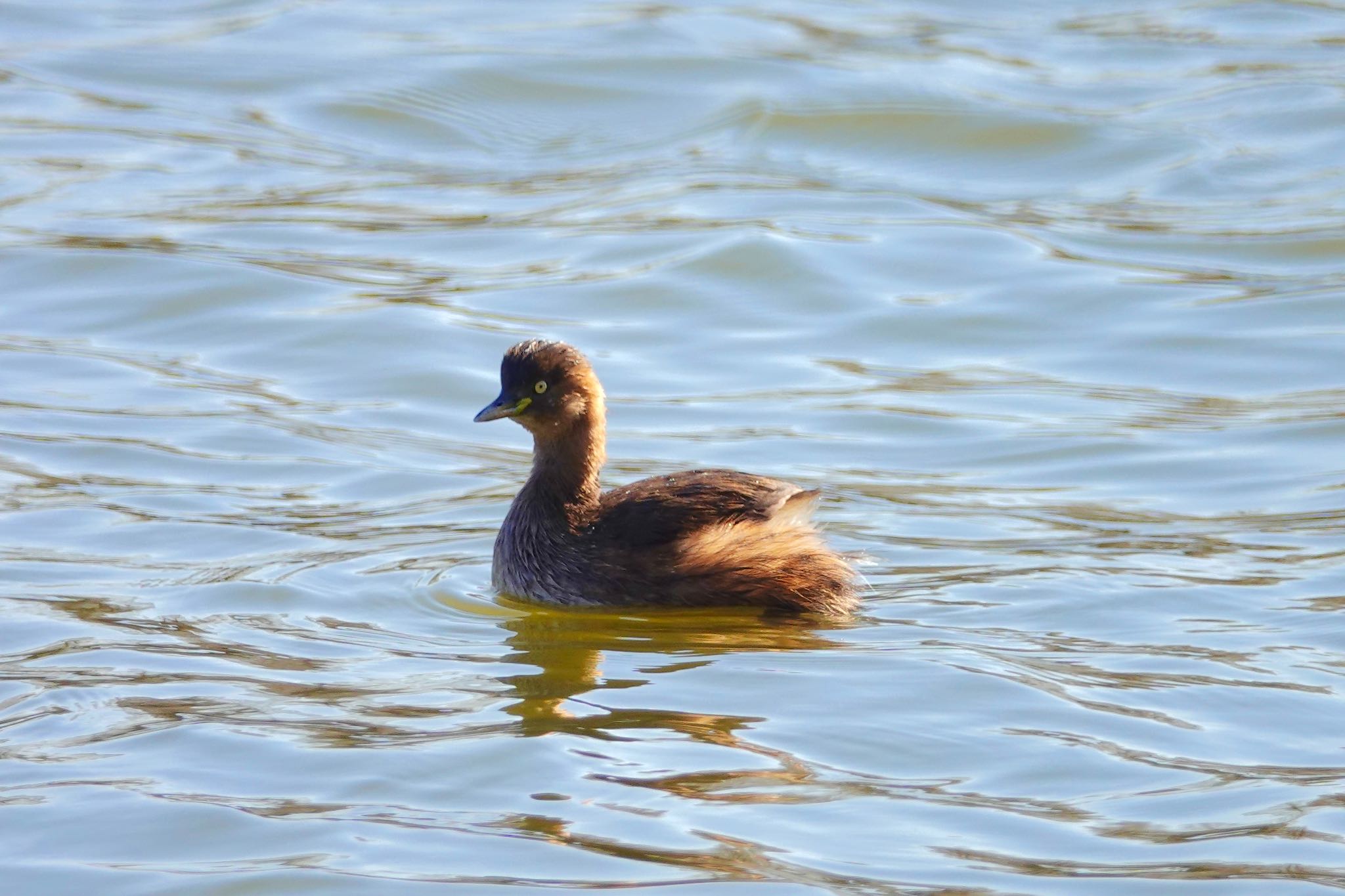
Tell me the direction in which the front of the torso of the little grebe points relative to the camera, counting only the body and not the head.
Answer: to the viewer's left
